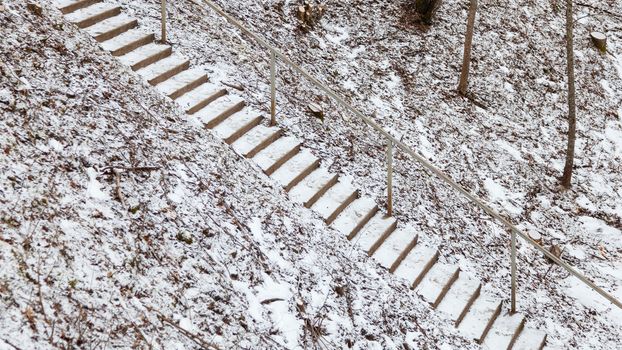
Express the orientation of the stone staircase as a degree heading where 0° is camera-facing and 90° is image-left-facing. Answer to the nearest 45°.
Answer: approximately 315°

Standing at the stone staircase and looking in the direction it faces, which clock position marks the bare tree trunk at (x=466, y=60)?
The bare tree trunk is roughly at 8 o'clock from the stone staircase.

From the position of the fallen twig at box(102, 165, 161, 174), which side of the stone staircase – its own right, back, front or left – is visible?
right
